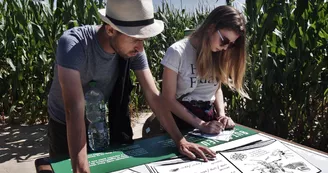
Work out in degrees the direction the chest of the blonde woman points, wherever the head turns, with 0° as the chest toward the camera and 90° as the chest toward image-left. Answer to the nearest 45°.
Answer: approximately 315°

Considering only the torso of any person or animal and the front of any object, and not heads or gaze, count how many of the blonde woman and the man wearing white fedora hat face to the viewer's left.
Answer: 0

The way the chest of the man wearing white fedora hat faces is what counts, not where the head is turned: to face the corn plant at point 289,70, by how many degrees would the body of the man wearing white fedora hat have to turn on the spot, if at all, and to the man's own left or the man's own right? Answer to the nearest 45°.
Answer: approximately 90° to the man's own left

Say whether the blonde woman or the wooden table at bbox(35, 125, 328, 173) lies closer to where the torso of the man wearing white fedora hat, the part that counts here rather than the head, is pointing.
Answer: the wooden table

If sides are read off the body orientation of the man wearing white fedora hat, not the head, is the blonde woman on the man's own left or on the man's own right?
on the man's own left

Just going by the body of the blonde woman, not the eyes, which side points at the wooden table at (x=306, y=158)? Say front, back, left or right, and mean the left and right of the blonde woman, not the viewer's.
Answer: front

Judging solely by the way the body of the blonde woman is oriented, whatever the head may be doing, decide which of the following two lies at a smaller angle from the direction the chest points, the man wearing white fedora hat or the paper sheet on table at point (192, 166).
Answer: the paper sheet on table

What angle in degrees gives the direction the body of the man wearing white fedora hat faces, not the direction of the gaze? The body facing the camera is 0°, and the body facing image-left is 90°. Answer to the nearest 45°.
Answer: approximately 315°
